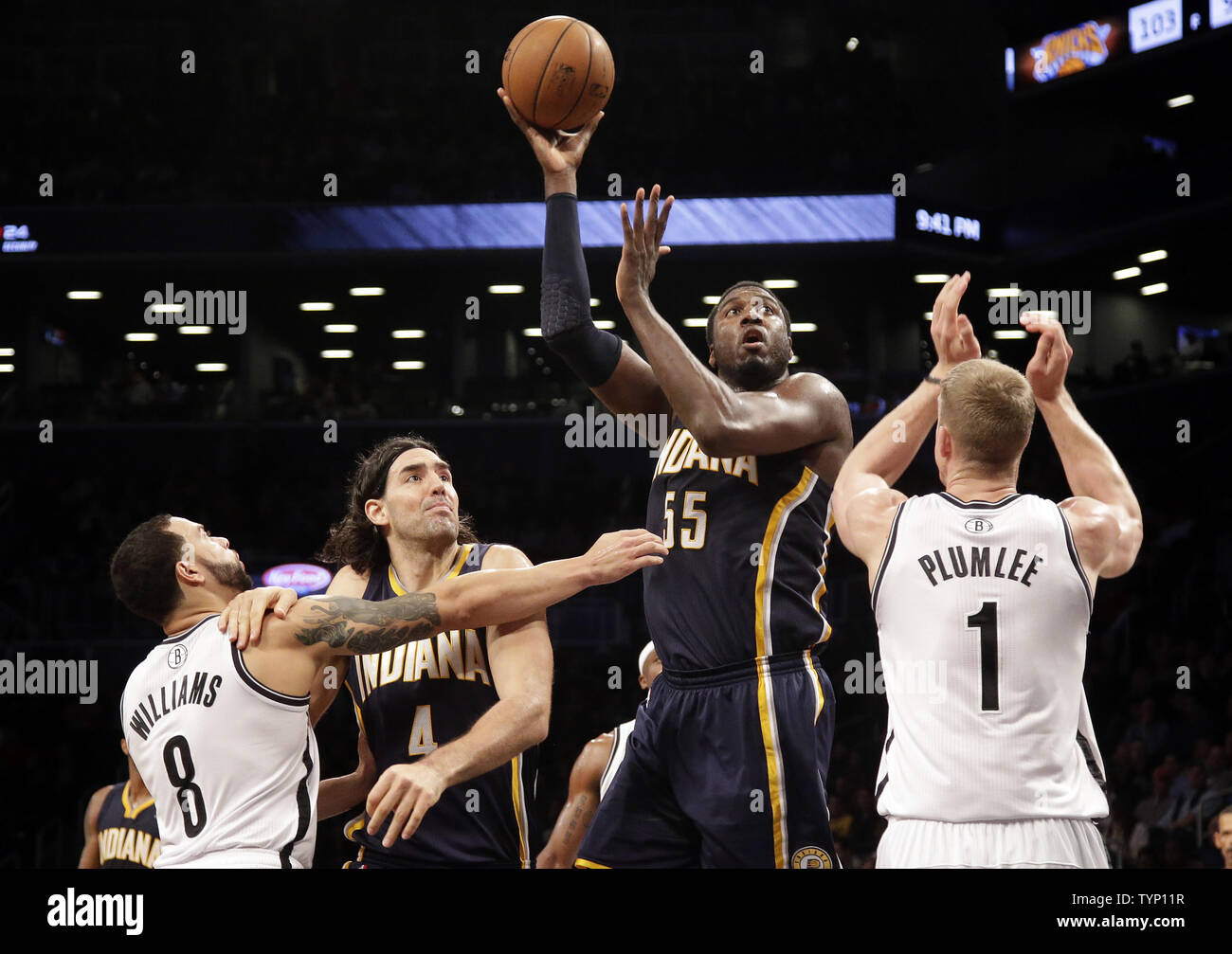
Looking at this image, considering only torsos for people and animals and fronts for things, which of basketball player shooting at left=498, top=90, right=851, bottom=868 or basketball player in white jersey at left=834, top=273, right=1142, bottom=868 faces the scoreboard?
basketball player in white jersey at left=834, top=273, right=1142, bottom=868

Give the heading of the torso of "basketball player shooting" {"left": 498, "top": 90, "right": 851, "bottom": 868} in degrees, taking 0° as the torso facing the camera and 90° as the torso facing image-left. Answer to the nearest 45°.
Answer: approximately 45°

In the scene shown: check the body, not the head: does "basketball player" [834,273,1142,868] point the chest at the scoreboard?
yes

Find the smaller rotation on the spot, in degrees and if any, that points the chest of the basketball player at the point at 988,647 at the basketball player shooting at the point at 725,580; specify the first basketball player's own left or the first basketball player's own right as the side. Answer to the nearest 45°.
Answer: approximately 45° to the first basketball player's own left

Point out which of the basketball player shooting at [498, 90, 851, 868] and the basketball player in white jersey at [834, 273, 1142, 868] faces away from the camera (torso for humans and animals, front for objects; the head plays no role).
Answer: the basketball player in white jersey at [834, 273, 1142, 868]

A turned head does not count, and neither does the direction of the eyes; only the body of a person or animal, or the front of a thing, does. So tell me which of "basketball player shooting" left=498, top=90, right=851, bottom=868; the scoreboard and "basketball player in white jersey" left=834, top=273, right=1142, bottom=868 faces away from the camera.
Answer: "basketball player in white jersey" left=834, top=273, right=1142, bottom=868

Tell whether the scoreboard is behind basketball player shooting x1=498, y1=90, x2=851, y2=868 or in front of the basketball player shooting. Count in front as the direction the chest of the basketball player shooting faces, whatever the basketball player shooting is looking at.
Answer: behind

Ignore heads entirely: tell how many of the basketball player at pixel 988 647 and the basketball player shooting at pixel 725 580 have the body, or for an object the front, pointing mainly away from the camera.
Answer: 1

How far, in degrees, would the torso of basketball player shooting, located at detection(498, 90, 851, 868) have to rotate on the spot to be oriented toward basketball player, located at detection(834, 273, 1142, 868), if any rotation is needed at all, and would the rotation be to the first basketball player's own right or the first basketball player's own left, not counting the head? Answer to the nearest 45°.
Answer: approximately 90° to the first basketball player's own left

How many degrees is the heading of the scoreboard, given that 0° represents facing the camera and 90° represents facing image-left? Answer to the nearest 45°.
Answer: approximately 45°

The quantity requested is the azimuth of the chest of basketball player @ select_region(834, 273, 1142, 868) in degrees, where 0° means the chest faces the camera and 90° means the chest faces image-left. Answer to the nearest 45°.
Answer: approximately 180°

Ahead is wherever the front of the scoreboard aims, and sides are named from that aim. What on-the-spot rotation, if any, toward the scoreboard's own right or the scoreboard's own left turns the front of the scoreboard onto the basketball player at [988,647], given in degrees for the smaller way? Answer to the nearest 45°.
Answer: approximately 45° to the scoreboard's own left

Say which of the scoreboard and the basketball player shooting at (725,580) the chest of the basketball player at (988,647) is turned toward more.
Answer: the scoreboard
